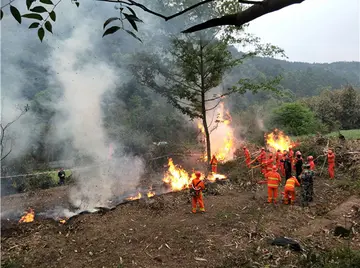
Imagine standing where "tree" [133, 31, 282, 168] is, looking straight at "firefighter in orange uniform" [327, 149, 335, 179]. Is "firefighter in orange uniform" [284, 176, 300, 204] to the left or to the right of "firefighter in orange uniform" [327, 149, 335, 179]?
right

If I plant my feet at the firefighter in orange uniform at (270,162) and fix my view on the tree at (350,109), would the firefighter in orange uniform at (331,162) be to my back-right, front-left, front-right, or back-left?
front-right

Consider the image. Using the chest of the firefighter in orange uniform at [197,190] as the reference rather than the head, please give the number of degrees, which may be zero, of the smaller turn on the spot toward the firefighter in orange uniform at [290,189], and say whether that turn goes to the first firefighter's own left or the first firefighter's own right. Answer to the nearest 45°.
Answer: approximately 90° to the first firefighter's own right

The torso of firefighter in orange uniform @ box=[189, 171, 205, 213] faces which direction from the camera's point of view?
away from the camera

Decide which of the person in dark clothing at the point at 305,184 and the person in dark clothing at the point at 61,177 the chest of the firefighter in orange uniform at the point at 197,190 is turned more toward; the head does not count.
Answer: the person in dark clothing at the point at 61,177

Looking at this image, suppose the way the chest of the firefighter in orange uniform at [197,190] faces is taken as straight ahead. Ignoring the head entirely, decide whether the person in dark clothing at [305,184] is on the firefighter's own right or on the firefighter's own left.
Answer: on the firefighter's own right

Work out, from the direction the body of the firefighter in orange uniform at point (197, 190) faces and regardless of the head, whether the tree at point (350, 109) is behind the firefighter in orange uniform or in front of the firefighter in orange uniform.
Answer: in front

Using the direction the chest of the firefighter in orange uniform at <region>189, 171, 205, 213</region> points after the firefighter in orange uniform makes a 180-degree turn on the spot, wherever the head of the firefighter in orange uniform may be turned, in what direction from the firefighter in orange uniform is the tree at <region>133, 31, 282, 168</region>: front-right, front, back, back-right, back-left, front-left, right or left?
back

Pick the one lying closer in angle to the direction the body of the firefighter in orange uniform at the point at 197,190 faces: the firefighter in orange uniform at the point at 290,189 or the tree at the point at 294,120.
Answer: the tree
